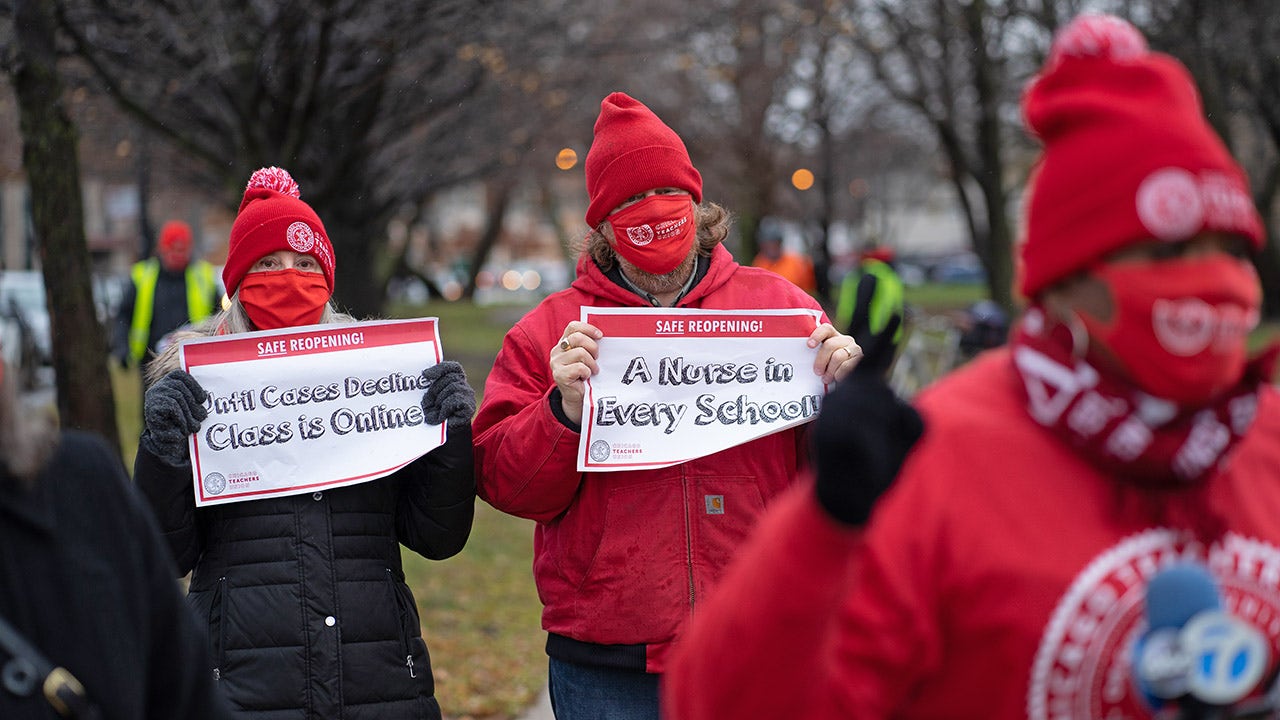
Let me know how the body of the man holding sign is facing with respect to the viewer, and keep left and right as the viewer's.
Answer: facing the viewer

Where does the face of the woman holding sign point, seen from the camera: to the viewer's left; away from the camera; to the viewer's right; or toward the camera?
toward the camera

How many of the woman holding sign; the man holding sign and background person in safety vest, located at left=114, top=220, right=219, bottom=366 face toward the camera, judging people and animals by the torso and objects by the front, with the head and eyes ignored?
3

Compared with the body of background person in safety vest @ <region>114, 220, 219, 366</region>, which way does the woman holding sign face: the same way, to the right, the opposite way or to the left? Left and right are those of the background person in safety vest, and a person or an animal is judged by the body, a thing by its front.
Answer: the same way

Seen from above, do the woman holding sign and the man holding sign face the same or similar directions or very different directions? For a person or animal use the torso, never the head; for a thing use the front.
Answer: same or similar directions

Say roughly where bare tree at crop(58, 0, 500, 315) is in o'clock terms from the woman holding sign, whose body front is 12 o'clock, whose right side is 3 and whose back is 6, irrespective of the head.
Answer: The bare tree is roughly at 6 o'clock from the woman holding sign.

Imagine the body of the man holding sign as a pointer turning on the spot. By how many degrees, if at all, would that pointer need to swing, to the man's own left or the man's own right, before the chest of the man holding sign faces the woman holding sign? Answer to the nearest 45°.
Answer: approximately 90° to the man's own right

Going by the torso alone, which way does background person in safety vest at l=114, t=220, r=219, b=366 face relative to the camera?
toward the camera

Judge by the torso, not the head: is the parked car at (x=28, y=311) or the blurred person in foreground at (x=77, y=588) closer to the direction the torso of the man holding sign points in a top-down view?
the blurred person in foreground

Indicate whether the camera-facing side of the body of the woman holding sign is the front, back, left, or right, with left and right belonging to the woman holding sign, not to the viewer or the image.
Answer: front

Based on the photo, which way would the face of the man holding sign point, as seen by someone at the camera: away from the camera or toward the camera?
toward the camera

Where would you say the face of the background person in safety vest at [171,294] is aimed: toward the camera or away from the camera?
toward the camera

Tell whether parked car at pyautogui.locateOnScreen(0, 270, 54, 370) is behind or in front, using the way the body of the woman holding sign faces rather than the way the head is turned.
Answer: behind

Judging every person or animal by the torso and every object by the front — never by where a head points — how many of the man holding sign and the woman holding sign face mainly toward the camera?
2
